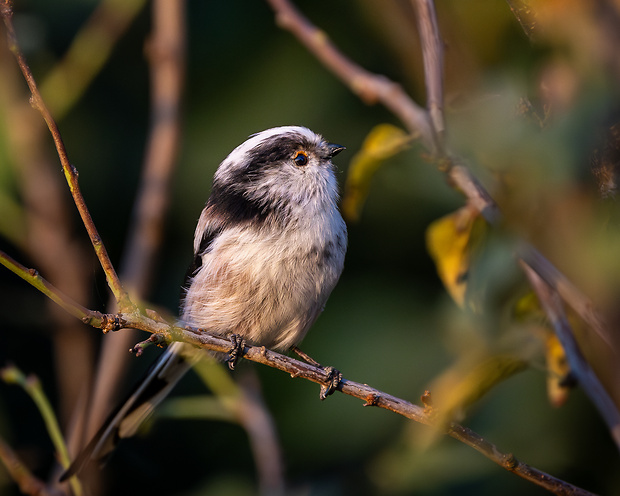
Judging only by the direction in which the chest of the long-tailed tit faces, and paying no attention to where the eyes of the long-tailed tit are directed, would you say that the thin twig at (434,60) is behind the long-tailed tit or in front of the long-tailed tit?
in front

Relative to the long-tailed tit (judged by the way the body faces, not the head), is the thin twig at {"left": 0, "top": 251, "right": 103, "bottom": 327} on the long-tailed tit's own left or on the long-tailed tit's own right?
on the long-tailed tit's own right

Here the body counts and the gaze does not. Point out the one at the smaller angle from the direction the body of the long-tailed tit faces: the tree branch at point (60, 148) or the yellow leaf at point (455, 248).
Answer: the yellow leaf

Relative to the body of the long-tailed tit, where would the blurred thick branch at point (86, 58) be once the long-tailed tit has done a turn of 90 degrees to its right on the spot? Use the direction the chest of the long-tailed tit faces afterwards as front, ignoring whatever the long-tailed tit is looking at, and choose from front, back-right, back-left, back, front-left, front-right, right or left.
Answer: right

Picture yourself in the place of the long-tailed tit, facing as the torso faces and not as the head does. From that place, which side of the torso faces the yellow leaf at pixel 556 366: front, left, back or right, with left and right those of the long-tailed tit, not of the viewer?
front

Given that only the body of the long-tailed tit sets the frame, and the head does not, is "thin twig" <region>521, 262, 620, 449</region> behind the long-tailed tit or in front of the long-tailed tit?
in front

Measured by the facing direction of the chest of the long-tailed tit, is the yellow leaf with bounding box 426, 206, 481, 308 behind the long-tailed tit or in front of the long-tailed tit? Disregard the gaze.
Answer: in front

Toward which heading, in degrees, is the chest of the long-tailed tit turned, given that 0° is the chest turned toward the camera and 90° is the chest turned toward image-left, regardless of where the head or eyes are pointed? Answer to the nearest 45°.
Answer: approximately 315°
